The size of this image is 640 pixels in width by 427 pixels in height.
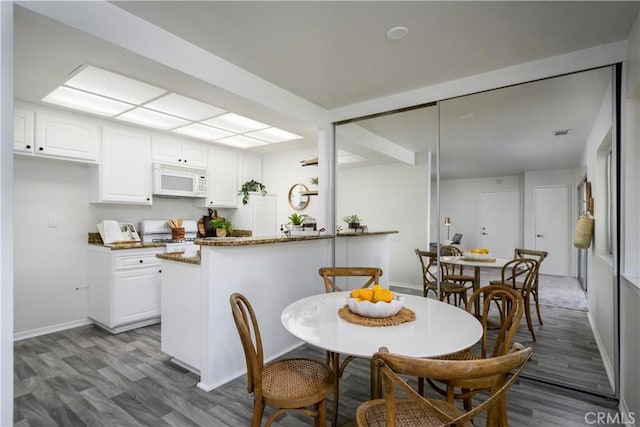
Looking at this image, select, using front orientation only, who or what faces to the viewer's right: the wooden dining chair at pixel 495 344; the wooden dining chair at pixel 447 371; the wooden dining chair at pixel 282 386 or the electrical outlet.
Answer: the wooden dining chair at pixel 282 386

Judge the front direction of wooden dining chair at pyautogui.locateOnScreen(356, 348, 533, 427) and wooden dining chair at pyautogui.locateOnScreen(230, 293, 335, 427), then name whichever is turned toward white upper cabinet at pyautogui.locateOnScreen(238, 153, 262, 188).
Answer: wooden dining chair at pyautogui.locateOnScreen(356, 348, 533, 427)

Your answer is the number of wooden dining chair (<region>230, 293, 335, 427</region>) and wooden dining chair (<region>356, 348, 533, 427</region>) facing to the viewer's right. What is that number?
1

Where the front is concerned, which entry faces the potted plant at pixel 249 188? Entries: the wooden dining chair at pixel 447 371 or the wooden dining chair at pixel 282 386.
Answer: the wooden dining chair at pixel 447 371

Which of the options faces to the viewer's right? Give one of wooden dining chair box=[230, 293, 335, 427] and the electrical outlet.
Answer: the wooden dining chair

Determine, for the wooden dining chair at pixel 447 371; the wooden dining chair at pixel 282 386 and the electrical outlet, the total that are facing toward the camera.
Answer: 1

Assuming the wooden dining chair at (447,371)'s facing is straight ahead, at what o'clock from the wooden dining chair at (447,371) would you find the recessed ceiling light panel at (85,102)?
The recessed ceiling light panel is roughly at 11 o'clock from the wooden dining chair.

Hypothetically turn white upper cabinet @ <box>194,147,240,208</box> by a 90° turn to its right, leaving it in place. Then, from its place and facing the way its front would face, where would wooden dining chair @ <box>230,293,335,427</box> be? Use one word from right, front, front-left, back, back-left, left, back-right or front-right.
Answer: front-left

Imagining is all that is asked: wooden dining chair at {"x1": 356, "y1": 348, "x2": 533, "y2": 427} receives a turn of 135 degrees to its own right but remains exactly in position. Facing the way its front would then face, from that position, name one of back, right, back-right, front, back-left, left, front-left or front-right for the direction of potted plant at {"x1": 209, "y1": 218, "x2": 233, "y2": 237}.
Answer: back-left

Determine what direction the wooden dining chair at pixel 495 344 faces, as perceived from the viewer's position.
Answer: facing the viewer and to the left of the viewer

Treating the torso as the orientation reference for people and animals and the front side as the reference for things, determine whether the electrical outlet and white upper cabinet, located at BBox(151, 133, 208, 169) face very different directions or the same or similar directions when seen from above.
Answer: same or similar directions

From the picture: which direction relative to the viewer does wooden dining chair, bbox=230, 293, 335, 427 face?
to the viewer's right

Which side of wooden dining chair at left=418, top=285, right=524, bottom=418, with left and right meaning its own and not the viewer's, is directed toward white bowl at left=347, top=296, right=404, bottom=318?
front

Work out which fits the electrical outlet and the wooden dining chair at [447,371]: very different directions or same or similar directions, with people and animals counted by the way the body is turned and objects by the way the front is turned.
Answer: very different directions

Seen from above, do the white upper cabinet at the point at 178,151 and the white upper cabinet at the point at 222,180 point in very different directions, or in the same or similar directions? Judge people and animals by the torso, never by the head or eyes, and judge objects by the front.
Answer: same or similar directions

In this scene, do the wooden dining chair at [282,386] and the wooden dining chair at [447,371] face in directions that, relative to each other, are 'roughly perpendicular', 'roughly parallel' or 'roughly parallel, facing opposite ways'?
roughly perpendicular

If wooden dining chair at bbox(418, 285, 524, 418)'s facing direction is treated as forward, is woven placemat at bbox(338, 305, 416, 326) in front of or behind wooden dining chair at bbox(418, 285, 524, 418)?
in front
